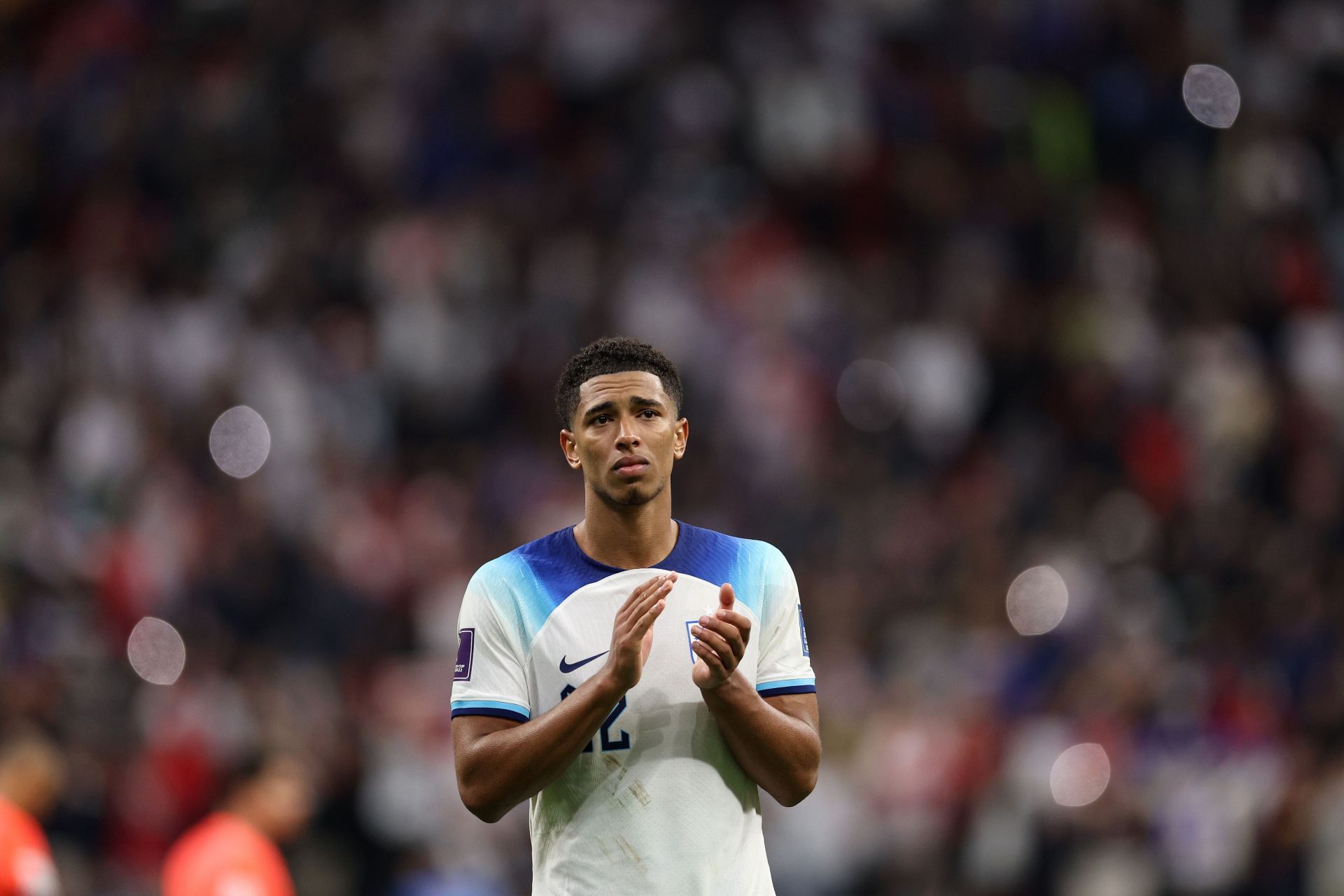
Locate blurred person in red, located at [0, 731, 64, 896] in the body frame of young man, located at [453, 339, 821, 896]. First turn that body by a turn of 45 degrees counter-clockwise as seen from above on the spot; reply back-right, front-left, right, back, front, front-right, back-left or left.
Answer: back

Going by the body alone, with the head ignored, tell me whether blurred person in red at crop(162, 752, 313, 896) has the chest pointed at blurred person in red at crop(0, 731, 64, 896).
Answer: no

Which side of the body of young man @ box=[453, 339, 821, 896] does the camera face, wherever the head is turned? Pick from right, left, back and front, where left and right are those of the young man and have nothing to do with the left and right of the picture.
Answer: front

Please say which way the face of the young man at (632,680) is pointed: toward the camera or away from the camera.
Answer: toward the camera
